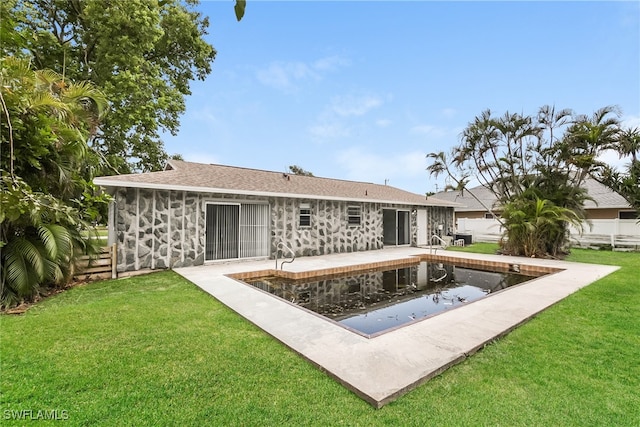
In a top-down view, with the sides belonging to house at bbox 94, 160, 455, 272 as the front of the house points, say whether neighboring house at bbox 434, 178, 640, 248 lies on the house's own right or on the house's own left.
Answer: on the house's own right

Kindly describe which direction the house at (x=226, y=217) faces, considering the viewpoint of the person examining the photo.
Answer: facing away from the viewer and to the left of the viewer

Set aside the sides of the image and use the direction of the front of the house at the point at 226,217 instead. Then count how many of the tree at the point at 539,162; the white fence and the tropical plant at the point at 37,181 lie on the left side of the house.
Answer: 1

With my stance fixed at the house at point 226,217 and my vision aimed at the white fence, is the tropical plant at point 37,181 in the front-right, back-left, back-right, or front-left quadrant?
back-right

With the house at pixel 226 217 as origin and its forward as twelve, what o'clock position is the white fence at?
The white fence is roughly at 4 o'clock from the house.
